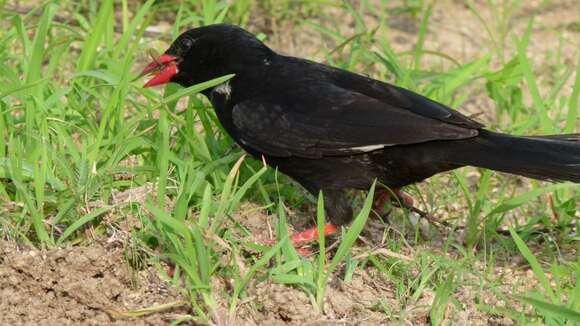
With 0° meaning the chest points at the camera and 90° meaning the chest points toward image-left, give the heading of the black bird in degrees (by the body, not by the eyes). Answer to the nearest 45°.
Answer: approximately 90°
